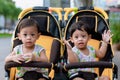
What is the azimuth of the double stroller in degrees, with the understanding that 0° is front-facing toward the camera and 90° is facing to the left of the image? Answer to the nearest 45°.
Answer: approximately 0°
